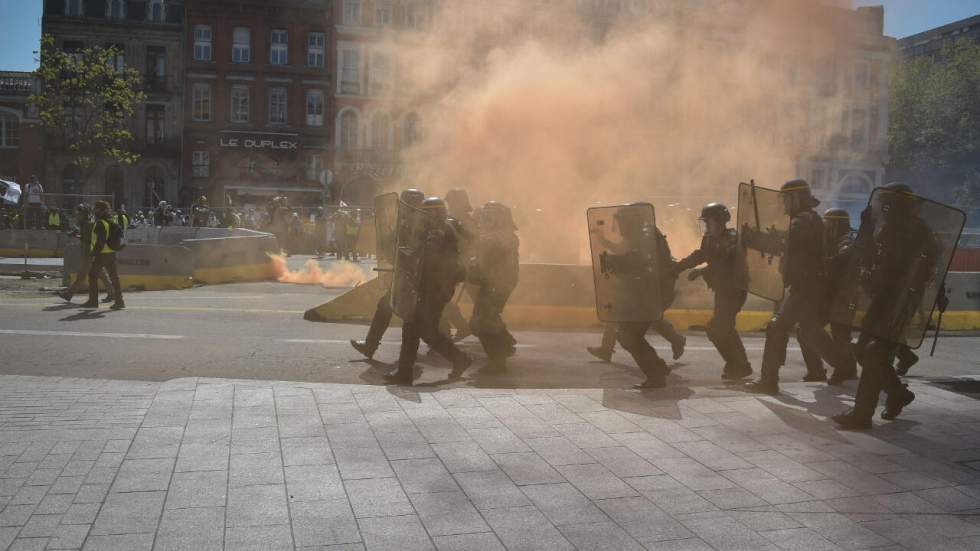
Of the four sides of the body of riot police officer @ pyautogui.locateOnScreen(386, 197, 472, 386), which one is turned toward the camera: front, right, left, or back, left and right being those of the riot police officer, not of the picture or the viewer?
left

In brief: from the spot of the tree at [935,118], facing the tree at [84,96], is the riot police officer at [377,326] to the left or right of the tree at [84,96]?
left

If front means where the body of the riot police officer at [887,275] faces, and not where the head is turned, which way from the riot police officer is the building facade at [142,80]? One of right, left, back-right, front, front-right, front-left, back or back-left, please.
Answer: front-right

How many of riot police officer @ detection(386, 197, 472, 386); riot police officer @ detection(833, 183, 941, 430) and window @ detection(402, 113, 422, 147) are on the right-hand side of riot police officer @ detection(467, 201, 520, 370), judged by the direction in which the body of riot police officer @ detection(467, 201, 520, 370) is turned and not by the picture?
1

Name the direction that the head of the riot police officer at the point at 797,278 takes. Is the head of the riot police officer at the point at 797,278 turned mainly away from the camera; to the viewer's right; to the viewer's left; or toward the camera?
to the viewer's left

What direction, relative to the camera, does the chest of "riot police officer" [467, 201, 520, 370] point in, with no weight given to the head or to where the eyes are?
to the viewer's left

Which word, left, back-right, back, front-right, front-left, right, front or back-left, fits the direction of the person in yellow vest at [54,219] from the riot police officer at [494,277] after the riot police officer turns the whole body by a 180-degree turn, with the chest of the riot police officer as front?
back-left
